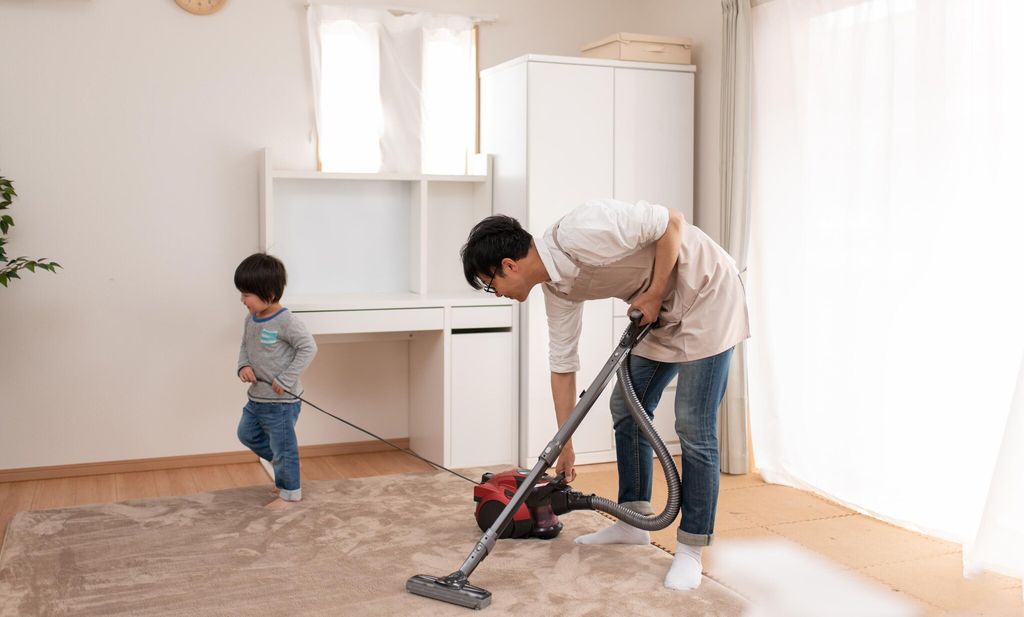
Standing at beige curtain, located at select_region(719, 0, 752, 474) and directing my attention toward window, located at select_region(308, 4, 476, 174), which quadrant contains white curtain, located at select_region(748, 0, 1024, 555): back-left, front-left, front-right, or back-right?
back-left

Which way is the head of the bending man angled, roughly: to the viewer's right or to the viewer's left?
to the viewer's left

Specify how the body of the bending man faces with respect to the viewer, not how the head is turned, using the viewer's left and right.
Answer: facing to the left of the viewer

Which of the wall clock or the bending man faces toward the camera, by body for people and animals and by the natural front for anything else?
the wall clock

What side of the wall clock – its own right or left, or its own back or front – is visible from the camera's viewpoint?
front

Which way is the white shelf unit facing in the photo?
toward the camera

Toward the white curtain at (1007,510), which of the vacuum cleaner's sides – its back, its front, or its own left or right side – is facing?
front

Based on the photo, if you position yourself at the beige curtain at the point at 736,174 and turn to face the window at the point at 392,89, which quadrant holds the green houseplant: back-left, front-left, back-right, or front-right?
front-left

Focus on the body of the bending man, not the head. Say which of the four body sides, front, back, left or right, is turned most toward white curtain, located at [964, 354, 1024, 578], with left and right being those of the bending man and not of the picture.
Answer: back

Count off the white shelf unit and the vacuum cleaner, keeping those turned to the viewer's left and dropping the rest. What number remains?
0

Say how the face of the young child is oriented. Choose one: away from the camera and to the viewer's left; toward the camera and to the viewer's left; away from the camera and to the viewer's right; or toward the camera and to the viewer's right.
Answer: toward the camera and to the viewer's left

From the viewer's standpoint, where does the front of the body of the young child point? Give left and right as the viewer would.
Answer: facing the viewer and to the left of the viewer

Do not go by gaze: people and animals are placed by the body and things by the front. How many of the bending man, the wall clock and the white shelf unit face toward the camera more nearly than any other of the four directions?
2

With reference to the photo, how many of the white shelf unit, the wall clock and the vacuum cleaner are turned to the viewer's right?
1

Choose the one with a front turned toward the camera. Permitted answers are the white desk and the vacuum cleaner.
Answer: the white desk
